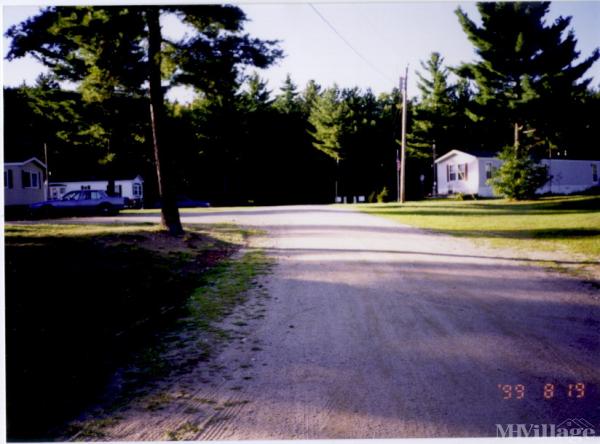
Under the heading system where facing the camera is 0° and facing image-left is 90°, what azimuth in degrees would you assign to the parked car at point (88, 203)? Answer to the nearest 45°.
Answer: approximately 90°

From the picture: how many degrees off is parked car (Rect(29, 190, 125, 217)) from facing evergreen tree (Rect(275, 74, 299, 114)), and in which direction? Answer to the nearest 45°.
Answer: approximately 135° to its right

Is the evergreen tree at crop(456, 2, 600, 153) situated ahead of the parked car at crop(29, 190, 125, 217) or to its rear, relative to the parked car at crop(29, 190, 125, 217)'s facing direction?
to the rear

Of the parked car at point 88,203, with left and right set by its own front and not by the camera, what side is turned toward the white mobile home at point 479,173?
back

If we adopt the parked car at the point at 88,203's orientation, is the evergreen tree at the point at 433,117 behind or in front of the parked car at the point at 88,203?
behind

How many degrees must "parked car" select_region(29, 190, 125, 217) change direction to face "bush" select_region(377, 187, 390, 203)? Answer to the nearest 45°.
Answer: approximately 180°

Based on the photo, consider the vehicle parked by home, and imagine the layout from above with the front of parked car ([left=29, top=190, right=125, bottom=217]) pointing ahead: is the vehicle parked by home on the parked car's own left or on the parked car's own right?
on the parked car's own right

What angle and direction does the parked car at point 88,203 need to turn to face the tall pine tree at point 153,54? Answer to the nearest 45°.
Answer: approximately 90° to its left

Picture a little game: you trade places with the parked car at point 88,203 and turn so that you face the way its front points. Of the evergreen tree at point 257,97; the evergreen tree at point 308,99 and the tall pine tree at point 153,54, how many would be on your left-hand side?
1
